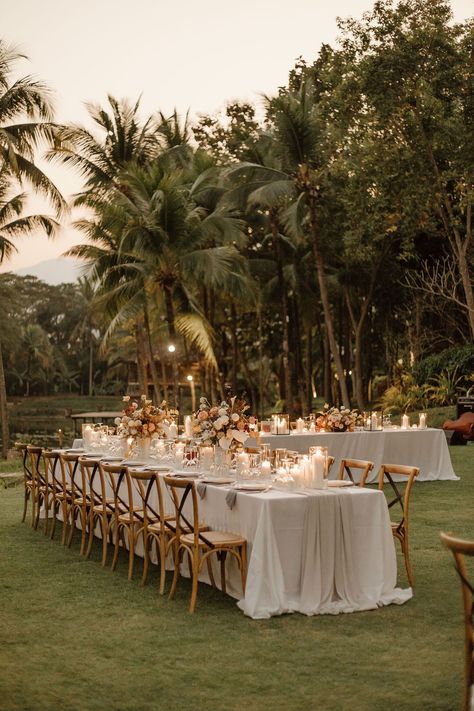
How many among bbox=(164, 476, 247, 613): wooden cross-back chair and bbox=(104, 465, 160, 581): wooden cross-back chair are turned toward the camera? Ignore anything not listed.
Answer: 0

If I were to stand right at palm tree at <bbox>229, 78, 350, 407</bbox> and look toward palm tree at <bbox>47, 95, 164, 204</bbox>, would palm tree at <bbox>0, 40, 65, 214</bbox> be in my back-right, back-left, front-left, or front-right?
front-left

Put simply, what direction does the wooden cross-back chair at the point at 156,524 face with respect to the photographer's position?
facing away from the viewer and to the right of the viewer

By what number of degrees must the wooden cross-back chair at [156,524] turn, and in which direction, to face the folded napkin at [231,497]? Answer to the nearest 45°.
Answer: approximately 90° to its right

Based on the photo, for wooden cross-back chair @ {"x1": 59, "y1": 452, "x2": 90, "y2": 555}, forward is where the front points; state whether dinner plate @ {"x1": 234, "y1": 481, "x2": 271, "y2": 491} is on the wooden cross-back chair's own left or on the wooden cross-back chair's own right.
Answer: on the wooden cross-back chair's own right

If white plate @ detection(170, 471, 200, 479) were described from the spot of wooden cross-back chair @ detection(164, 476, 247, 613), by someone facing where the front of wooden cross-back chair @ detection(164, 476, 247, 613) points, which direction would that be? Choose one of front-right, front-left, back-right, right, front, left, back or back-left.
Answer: front-left

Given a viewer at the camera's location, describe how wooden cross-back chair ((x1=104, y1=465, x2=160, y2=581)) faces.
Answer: facing away from the viewer and to the right of the viewer

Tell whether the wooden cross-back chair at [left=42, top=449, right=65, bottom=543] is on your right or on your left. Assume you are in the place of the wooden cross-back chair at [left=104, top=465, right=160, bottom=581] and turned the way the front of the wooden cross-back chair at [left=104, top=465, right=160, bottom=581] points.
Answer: on your left

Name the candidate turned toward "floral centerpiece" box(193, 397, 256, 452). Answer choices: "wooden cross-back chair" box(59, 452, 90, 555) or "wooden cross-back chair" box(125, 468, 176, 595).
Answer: "wooden cross-back chair" box(125, 468, 176, 595)

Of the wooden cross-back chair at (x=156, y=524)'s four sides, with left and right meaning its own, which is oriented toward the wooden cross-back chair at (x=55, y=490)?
left

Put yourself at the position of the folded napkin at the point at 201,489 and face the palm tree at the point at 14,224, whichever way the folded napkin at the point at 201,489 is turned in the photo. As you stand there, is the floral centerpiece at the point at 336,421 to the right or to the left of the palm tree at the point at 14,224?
right

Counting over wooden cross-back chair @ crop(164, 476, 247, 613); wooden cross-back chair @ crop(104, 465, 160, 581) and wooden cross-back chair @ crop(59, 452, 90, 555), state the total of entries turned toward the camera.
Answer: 0

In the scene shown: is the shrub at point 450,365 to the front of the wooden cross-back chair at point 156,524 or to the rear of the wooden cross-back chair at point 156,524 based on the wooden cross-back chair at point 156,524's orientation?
to the front

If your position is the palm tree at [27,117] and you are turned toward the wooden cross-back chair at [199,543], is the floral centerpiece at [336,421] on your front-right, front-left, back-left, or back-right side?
front-left
